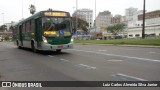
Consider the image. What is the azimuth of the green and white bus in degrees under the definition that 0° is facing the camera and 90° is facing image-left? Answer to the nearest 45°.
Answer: approximately 315°
